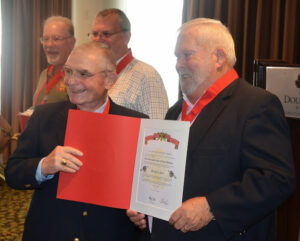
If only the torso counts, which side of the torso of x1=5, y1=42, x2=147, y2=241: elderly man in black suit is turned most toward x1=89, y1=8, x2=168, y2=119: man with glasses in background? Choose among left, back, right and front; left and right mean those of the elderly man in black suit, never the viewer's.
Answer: back

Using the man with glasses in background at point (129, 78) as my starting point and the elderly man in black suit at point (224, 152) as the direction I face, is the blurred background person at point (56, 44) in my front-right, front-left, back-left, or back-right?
back-right

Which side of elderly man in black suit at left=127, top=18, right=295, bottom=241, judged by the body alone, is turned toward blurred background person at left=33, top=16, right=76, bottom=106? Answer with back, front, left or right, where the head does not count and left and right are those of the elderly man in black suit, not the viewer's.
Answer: right

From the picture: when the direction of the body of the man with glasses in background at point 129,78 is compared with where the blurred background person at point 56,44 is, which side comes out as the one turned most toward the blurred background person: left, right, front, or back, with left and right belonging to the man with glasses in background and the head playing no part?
right

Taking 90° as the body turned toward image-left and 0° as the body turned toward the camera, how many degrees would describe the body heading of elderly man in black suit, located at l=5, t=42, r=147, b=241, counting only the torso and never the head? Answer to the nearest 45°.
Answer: approximately 0°
